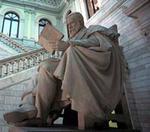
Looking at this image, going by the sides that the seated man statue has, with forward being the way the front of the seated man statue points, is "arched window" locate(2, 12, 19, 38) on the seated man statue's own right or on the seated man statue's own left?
on the seated man statue's own right

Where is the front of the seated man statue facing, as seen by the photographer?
facing to the left of the viewer

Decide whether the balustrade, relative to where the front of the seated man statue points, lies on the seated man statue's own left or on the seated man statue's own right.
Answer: on the seated man statue's own right
